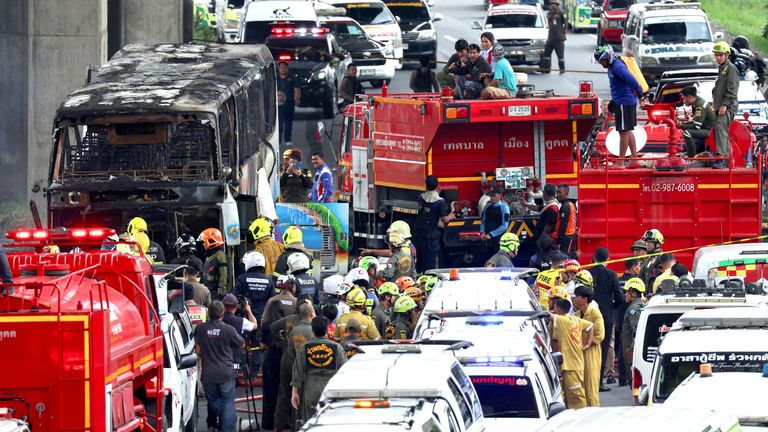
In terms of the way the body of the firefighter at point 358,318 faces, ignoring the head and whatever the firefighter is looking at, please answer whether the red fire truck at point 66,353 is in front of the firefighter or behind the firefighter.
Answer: behind

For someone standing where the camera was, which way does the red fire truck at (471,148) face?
facing away from the viewer and to the left of the viewer

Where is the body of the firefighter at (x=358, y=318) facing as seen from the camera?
away from the camera

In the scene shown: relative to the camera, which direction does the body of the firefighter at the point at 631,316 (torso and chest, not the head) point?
to the viewer's left

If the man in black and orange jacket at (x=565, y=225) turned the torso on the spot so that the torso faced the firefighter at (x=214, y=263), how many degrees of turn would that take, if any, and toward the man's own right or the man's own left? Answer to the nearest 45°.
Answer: approximately 45° to the man's own left

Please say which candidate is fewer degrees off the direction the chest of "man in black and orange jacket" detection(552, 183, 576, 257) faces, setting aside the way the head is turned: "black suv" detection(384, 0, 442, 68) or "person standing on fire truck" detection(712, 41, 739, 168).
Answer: the black suv

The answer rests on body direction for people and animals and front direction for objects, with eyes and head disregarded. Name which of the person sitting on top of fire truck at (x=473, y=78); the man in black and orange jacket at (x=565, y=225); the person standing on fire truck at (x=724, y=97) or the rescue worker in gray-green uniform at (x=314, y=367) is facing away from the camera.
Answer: the rescue worker in gray-green uniform

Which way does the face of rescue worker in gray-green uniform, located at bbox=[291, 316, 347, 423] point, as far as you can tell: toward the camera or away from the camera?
away from the camera

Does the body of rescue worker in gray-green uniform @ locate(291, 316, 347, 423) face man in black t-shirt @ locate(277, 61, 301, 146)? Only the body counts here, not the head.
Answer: yes

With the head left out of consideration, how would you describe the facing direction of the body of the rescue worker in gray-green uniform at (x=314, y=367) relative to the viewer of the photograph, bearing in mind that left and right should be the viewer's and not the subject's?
facing away from the viewer

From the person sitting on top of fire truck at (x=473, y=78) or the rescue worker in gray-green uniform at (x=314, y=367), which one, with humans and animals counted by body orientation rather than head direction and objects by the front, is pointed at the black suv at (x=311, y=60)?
the rescue worker in gray-green uniform

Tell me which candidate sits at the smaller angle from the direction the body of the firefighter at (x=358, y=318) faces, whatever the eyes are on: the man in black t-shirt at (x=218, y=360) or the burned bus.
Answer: the burned bus

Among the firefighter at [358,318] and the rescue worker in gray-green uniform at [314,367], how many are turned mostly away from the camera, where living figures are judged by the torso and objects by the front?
2
